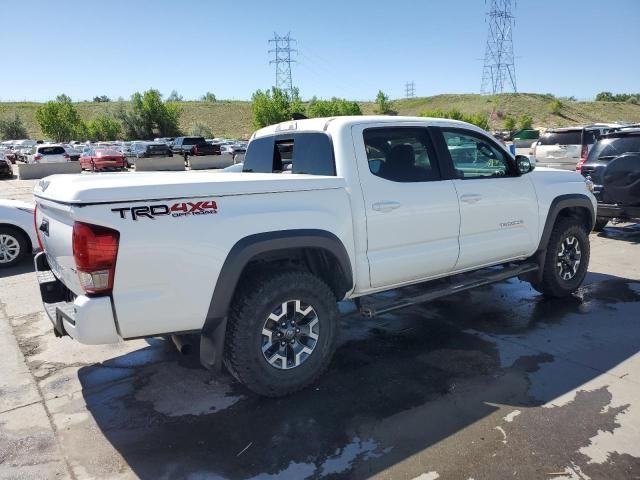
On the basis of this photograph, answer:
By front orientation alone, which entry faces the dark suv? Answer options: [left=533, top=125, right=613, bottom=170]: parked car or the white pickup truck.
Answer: the white pickup truck

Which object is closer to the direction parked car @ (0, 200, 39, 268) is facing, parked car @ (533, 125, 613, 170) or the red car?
the parked car

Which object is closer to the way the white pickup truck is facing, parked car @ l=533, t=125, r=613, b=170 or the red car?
the parked car

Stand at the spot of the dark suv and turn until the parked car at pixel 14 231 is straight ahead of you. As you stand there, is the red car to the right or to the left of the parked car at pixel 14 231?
right

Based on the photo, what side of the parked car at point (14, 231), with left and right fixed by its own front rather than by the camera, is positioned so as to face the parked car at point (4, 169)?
left

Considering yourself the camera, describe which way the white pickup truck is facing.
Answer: facing away from the viewer and to the right of the viewer

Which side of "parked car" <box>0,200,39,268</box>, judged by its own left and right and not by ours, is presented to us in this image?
right

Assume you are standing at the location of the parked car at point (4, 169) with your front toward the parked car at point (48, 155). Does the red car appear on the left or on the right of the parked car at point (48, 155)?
right

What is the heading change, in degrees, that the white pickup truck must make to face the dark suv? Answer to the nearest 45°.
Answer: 0° — it already faces it

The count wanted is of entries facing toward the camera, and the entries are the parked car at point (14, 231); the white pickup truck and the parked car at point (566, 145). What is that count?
0

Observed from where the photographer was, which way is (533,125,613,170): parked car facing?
facing away from the viewer and to the right of the viewer

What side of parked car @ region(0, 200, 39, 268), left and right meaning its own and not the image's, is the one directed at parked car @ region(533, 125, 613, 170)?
front
